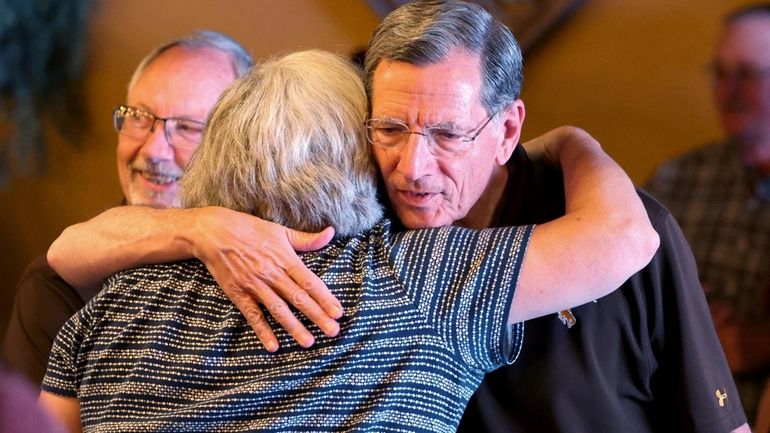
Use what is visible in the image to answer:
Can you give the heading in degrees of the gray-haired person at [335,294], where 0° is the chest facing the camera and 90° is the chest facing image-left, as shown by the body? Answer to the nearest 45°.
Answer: approximately 180°

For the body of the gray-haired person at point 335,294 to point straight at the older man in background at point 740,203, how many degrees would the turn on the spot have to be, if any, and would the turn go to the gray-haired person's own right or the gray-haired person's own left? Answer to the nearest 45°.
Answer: approximately 45° to the gray-haired person's own right

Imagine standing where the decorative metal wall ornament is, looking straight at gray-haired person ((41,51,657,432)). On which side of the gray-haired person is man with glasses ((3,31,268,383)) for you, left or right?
right

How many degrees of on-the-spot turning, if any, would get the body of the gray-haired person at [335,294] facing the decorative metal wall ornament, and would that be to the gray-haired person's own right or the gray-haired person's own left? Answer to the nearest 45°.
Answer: approximately 45° to the gray-haired person's own right
